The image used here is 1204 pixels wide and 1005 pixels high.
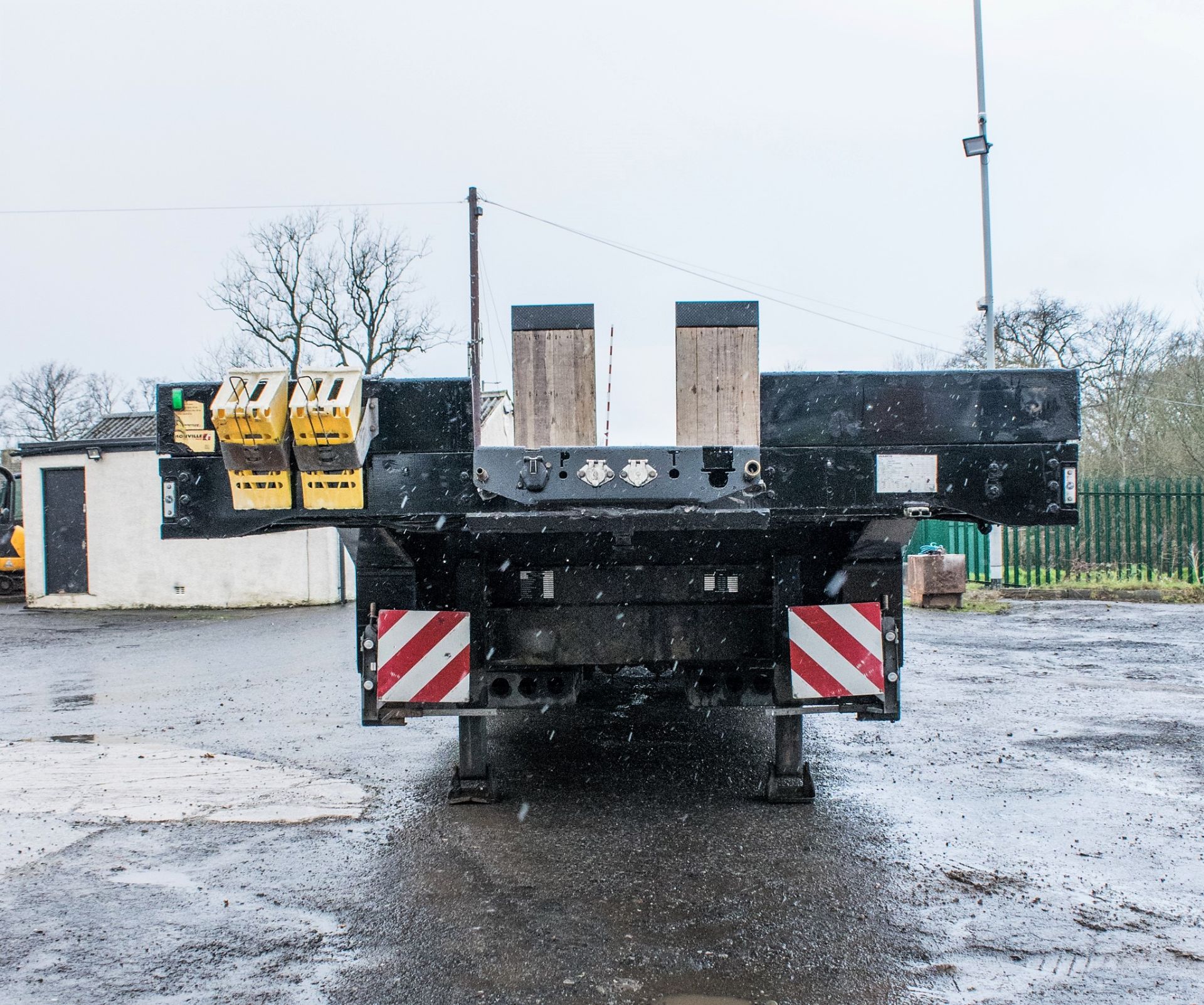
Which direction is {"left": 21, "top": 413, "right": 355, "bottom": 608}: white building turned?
toward the camera

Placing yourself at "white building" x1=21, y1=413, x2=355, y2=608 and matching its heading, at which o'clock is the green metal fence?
The green metal fence is roughly at 10 o'clock from the white building.

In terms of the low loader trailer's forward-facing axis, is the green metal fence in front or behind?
behind

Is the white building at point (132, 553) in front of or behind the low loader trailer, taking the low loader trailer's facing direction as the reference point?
behind

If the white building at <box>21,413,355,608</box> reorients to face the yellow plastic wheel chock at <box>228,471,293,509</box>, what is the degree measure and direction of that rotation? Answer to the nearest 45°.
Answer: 0° — it already faces it

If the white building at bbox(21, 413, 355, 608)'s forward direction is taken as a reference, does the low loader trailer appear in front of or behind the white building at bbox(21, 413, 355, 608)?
in front

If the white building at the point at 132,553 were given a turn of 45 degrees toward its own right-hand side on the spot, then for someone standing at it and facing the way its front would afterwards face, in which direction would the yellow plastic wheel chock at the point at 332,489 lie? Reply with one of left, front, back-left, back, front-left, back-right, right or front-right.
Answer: front-left
